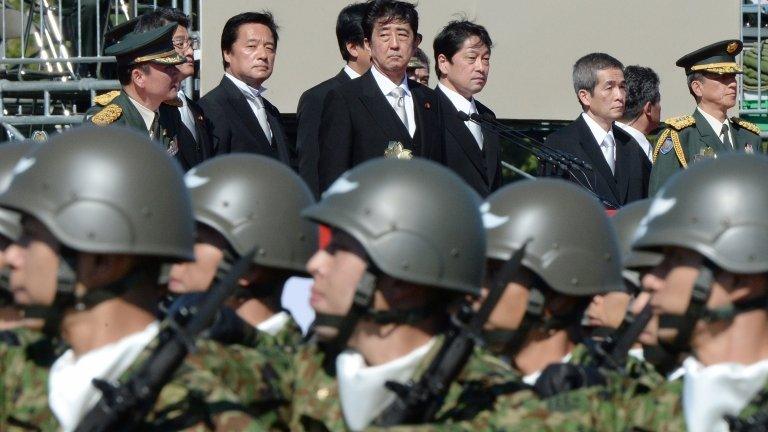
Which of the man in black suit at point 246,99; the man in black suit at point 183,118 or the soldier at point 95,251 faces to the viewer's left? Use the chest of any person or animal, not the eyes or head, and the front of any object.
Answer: the soldier

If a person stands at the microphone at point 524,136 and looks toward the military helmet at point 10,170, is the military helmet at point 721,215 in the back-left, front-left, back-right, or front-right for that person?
front-left

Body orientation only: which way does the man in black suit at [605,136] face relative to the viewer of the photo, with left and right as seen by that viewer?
facing the viewer and to the right of the viewer

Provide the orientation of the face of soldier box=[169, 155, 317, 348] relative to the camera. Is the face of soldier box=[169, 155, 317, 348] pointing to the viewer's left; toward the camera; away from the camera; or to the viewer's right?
to the viewer's left

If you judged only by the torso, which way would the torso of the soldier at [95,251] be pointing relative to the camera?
to the viewer's left

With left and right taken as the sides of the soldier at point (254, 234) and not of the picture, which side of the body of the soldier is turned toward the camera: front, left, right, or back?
left

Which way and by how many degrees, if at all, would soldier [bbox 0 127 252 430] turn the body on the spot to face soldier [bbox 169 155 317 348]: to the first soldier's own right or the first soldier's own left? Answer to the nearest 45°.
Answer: approximately 135° to the first soldier's own right

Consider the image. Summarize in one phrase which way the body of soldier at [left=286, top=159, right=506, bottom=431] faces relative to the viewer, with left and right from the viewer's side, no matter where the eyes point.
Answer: facing to the left of the viewer

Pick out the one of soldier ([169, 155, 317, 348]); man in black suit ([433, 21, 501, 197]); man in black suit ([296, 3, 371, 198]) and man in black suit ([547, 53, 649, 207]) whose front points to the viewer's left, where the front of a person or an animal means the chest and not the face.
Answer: the soldier

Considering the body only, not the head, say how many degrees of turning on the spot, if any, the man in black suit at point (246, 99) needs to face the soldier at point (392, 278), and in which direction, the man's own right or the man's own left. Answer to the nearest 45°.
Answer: approximately 45° to the man's own right

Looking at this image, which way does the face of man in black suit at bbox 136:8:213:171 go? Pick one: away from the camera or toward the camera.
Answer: toward the camera

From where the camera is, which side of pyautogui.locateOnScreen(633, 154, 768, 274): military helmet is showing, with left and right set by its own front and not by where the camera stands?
left
